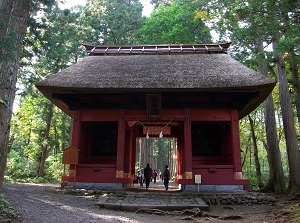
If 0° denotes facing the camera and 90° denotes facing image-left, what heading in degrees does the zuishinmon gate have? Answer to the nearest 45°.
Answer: approximately 0°

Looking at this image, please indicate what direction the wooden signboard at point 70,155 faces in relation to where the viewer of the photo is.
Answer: facing the viewer
